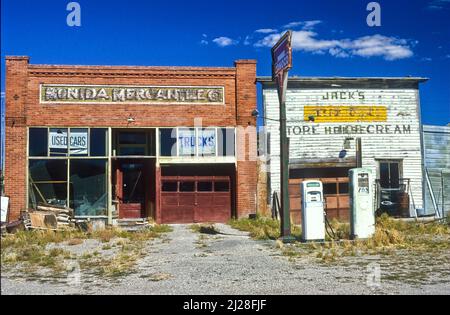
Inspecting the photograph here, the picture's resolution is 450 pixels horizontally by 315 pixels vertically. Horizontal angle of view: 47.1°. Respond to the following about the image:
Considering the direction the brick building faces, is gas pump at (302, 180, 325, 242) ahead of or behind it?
ahead

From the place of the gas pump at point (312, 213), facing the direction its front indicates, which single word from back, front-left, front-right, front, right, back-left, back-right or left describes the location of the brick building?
back-right

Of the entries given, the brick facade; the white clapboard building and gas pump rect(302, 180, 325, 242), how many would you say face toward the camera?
3

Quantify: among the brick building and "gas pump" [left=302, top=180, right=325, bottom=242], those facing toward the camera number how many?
2

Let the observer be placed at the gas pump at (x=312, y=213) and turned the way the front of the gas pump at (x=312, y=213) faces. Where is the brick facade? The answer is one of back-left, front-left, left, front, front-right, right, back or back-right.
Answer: back-right

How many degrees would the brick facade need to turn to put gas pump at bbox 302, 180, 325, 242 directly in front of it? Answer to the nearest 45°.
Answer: approximately 45° to its left

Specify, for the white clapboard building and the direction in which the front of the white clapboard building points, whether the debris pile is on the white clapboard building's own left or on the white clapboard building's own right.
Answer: on the white clapboard building's own right

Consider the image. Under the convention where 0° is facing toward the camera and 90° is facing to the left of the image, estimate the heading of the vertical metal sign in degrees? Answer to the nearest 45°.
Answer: approximately 45°

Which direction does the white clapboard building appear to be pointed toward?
toward the camera

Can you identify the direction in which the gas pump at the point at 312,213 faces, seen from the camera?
facing the viewer
